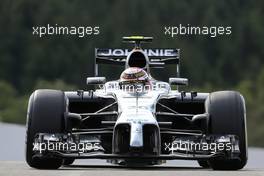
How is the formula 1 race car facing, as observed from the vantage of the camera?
facing the viewer
